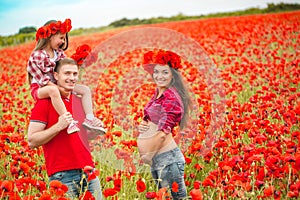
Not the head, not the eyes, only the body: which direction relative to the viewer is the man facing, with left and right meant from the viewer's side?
facing the viewer and to the right of the viewer

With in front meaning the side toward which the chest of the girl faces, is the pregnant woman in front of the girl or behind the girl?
in front

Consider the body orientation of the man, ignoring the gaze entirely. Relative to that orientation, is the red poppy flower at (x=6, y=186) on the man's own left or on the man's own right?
on the man's own right

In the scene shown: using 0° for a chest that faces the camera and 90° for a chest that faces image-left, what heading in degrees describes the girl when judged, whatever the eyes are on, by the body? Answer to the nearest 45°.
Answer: approximately 315°

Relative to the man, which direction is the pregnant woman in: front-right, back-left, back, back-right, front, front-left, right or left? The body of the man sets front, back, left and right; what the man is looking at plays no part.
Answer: front-left

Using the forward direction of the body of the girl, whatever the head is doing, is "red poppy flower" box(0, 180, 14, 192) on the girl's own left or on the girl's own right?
on the girl's own right
